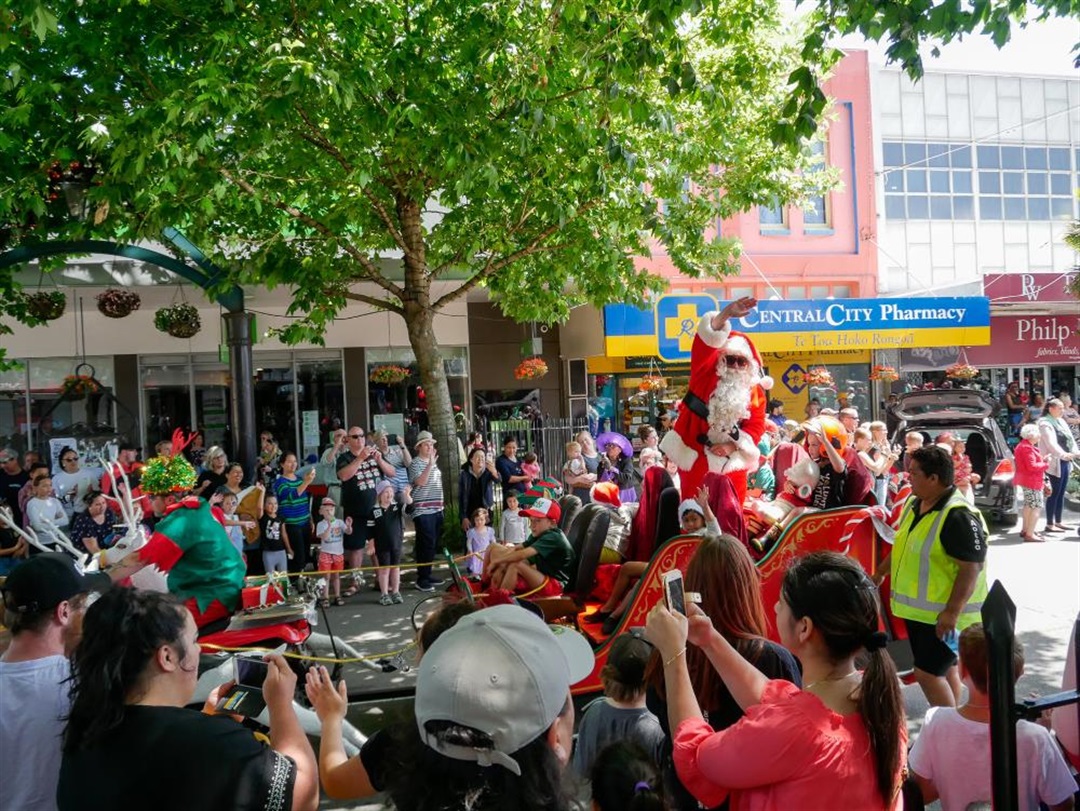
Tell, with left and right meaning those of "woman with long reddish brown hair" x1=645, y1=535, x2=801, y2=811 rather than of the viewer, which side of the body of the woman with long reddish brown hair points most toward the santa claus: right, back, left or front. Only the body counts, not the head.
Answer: front

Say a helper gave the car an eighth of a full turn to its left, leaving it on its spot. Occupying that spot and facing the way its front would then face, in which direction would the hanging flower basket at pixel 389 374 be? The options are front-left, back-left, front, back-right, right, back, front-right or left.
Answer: front-left

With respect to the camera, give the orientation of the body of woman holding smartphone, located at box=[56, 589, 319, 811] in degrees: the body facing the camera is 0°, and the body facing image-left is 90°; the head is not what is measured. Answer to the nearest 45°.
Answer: approximately 225°

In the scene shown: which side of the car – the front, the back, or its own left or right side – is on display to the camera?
back

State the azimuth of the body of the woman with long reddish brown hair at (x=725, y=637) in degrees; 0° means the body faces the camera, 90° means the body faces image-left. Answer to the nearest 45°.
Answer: approximately 180°

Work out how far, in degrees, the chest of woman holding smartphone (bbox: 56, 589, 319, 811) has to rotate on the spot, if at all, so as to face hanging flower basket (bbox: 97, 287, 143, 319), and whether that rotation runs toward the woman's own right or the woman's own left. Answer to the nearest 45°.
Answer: approximately 45° to the woman's own left

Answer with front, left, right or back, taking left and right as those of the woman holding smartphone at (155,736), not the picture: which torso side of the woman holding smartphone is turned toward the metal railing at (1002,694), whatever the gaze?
right

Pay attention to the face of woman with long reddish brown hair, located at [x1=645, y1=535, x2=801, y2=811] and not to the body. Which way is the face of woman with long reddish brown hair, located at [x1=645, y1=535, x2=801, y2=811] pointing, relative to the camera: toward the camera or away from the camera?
away from the camera

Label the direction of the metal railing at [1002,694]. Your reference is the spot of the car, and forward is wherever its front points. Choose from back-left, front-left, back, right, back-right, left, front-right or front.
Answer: back

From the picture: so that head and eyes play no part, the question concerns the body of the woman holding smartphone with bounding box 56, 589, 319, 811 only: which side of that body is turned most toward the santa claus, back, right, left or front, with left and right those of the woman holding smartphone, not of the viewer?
front

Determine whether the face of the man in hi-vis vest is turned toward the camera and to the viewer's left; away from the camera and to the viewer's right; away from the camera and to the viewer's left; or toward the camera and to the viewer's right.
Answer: toward the camera and to the viewer's left

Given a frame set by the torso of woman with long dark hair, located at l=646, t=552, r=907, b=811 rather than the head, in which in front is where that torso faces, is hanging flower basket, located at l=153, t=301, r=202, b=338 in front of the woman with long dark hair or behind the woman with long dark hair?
in front

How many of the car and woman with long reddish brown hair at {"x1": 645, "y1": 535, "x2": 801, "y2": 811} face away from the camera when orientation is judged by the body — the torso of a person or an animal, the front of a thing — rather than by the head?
2

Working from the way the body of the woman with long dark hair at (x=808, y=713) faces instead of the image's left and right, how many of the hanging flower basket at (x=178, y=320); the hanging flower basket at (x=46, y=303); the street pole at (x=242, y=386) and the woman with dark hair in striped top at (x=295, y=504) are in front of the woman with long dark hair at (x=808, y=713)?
4

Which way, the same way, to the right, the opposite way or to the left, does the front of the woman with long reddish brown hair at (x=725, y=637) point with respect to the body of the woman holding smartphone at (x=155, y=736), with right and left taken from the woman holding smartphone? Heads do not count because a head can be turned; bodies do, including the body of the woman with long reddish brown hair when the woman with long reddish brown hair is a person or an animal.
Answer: the same way

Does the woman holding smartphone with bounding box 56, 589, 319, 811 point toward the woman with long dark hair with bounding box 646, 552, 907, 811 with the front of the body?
no

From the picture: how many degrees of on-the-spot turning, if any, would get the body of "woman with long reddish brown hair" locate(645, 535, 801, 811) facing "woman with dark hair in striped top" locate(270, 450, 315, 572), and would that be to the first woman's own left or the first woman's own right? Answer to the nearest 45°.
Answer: approximately 45° to the first woman's own left

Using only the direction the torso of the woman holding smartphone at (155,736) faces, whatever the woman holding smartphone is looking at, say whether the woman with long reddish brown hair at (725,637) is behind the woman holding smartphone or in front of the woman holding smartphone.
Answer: in front
